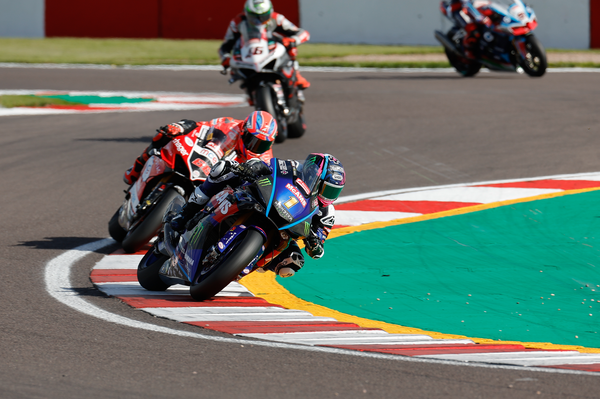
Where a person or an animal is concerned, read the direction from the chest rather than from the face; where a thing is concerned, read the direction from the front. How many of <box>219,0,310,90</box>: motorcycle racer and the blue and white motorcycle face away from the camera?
0

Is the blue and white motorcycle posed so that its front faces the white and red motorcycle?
no

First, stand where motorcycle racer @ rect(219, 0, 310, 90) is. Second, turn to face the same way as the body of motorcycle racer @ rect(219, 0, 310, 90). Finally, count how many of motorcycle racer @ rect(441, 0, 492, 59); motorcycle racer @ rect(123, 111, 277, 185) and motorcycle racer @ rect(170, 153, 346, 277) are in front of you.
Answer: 2

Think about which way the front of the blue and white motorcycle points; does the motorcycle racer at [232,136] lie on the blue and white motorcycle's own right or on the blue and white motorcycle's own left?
on the blue and white motorcycle's own right

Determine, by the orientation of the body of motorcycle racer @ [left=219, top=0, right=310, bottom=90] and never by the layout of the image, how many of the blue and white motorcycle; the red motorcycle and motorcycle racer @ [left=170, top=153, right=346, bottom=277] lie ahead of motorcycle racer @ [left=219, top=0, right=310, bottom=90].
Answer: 2

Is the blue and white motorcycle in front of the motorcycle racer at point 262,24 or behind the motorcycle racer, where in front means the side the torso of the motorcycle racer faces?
behind

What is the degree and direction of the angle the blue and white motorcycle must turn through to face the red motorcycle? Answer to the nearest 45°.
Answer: approximately 45° to its right

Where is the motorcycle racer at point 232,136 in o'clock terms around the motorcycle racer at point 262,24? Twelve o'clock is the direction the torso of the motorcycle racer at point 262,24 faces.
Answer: the motorcycle racer at point 232,136 is roughly at 12 o'clock from the motorcycle racer at point 262,24.

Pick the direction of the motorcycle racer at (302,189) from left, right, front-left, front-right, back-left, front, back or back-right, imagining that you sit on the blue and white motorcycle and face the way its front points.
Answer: front-right

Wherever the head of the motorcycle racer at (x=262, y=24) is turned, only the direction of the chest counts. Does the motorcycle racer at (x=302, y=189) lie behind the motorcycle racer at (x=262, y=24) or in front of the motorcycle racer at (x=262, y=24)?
in front

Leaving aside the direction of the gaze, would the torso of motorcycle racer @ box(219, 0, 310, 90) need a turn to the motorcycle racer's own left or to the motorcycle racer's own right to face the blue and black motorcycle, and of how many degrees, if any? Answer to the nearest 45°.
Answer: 0° — they already face it

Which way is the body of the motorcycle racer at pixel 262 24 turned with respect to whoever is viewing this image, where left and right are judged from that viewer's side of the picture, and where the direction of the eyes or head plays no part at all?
facing the viewer

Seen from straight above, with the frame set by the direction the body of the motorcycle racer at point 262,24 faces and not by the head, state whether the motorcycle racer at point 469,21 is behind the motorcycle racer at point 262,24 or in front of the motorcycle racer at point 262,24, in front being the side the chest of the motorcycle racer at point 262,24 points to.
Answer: behind

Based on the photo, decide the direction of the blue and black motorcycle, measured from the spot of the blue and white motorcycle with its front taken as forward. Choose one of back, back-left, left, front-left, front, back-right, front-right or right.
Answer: front-right
